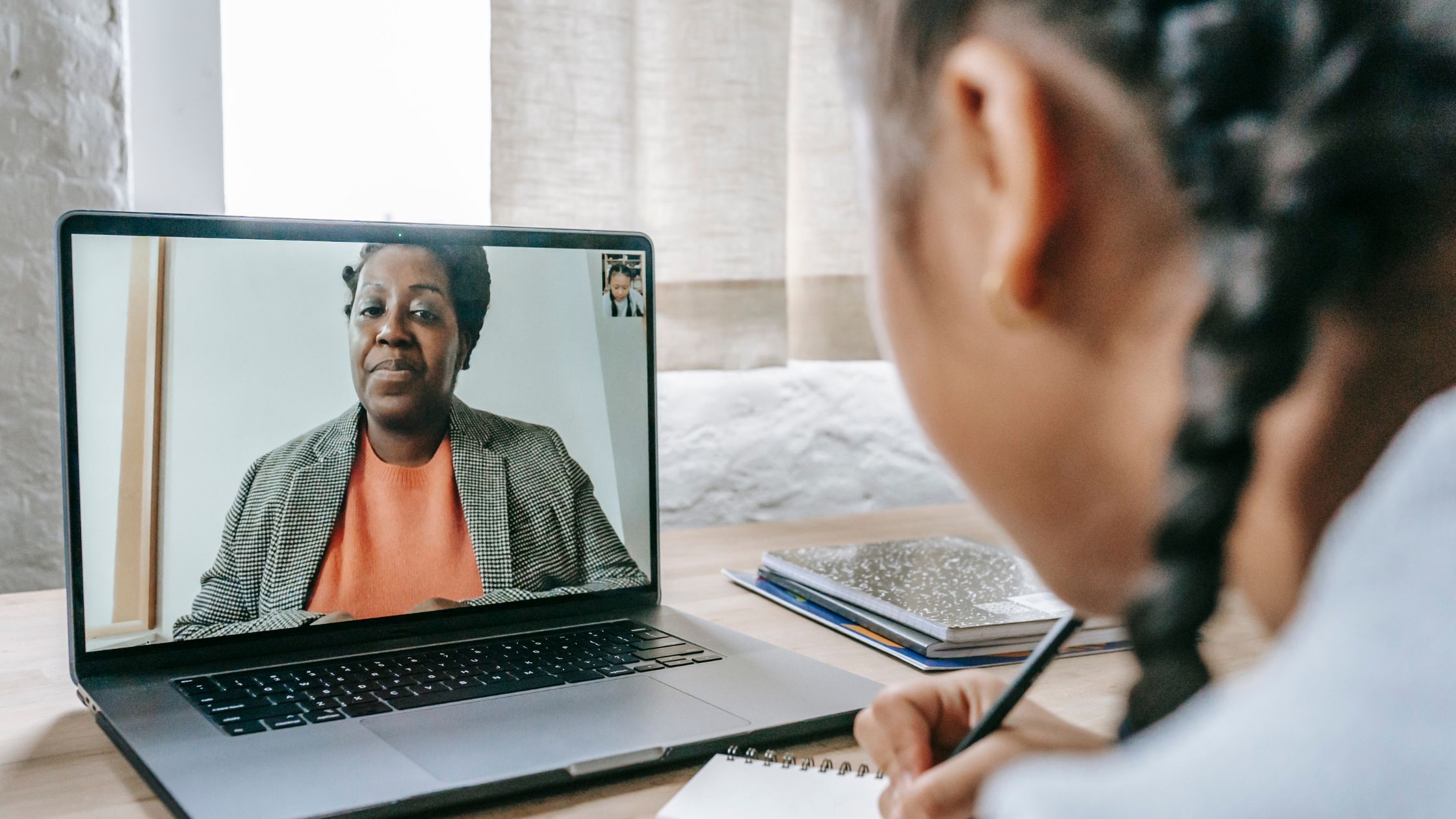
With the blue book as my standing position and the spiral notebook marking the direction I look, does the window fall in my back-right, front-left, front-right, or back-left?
back-right

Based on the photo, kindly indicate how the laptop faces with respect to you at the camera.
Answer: facing the viewer and to the right of the viewer

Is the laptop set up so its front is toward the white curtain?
no

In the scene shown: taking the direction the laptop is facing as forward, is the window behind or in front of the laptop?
behind

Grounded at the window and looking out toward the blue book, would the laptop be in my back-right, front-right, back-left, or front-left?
front-right

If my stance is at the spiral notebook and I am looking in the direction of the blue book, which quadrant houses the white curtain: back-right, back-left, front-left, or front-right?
front-left
